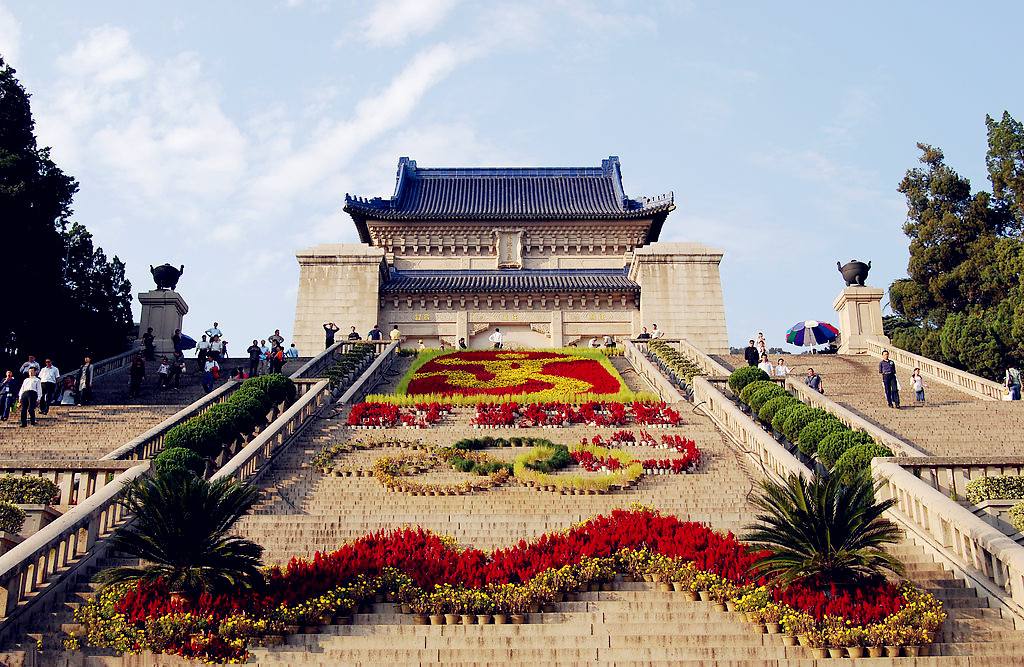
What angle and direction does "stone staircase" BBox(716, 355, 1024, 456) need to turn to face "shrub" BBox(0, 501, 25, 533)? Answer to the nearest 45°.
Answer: approximately 45° to its right

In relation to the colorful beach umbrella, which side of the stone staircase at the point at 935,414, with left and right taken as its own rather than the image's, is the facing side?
back

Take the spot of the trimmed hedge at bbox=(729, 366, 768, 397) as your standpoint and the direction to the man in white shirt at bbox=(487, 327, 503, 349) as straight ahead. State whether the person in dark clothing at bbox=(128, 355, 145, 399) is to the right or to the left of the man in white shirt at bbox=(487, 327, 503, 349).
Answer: left

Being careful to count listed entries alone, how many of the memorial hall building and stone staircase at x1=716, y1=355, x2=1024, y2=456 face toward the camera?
2

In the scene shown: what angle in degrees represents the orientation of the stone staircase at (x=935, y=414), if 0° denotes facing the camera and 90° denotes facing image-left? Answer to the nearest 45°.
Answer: approximately 0°

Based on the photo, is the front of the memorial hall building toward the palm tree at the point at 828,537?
yes

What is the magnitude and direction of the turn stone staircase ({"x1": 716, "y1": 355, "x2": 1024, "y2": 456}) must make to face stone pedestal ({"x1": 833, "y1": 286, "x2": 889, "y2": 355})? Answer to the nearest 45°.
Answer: approximately 180°

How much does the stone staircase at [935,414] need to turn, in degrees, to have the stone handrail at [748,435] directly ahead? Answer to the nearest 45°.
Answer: approximately 45° to its right

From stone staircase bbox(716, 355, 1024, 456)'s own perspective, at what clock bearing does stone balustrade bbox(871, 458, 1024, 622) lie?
The stone balustrade is roughly at 12 o'clock from the stone staircase.
